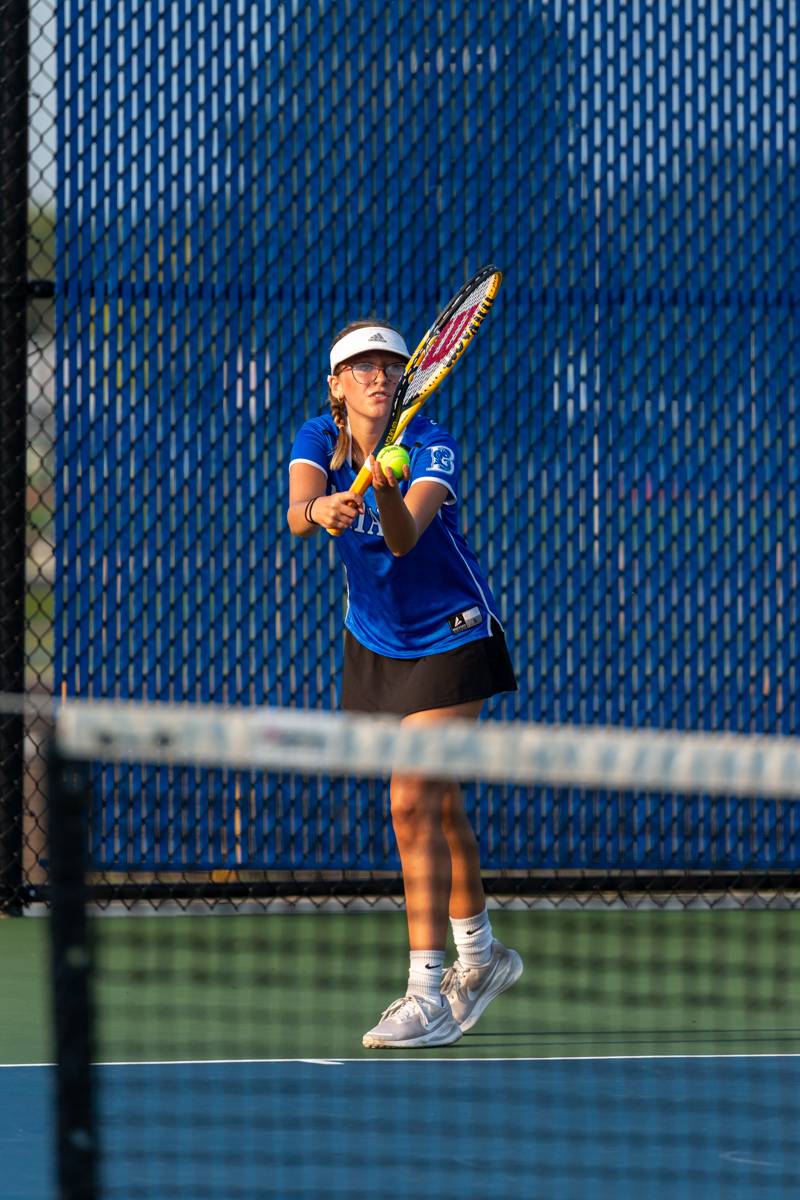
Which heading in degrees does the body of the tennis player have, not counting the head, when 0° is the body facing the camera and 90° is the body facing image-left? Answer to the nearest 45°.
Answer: approximately 45°

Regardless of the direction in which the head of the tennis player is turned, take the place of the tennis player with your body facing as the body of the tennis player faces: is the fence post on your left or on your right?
on your right
